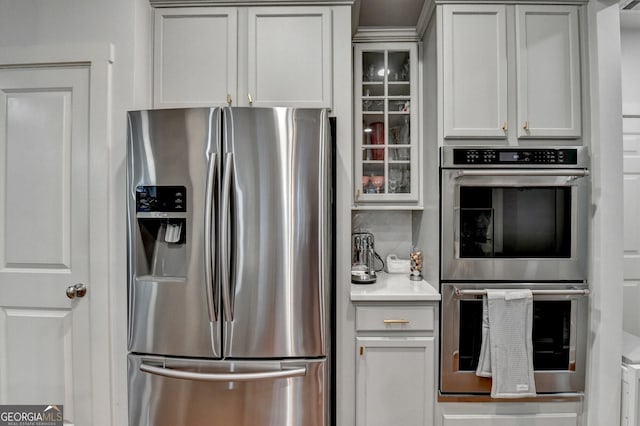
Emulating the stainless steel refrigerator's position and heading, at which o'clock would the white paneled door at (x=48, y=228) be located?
The white paneled door is roughly at 4 o'clock from the stainless steel refrigerator.

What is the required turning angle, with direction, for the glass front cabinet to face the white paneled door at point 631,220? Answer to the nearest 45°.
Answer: approximately 90° to its left

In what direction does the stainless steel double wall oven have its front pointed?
toward the camera

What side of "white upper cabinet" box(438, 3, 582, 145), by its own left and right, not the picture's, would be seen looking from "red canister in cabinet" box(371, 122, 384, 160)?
right

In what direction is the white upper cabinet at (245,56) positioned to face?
toward the camera

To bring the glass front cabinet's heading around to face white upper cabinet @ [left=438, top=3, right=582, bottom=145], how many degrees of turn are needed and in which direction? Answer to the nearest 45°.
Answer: approximately 45° to its left

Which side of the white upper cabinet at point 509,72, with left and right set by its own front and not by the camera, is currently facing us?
front

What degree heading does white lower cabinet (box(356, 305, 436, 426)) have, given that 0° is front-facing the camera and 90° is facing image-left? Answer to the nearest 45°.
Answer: approximately 0°
